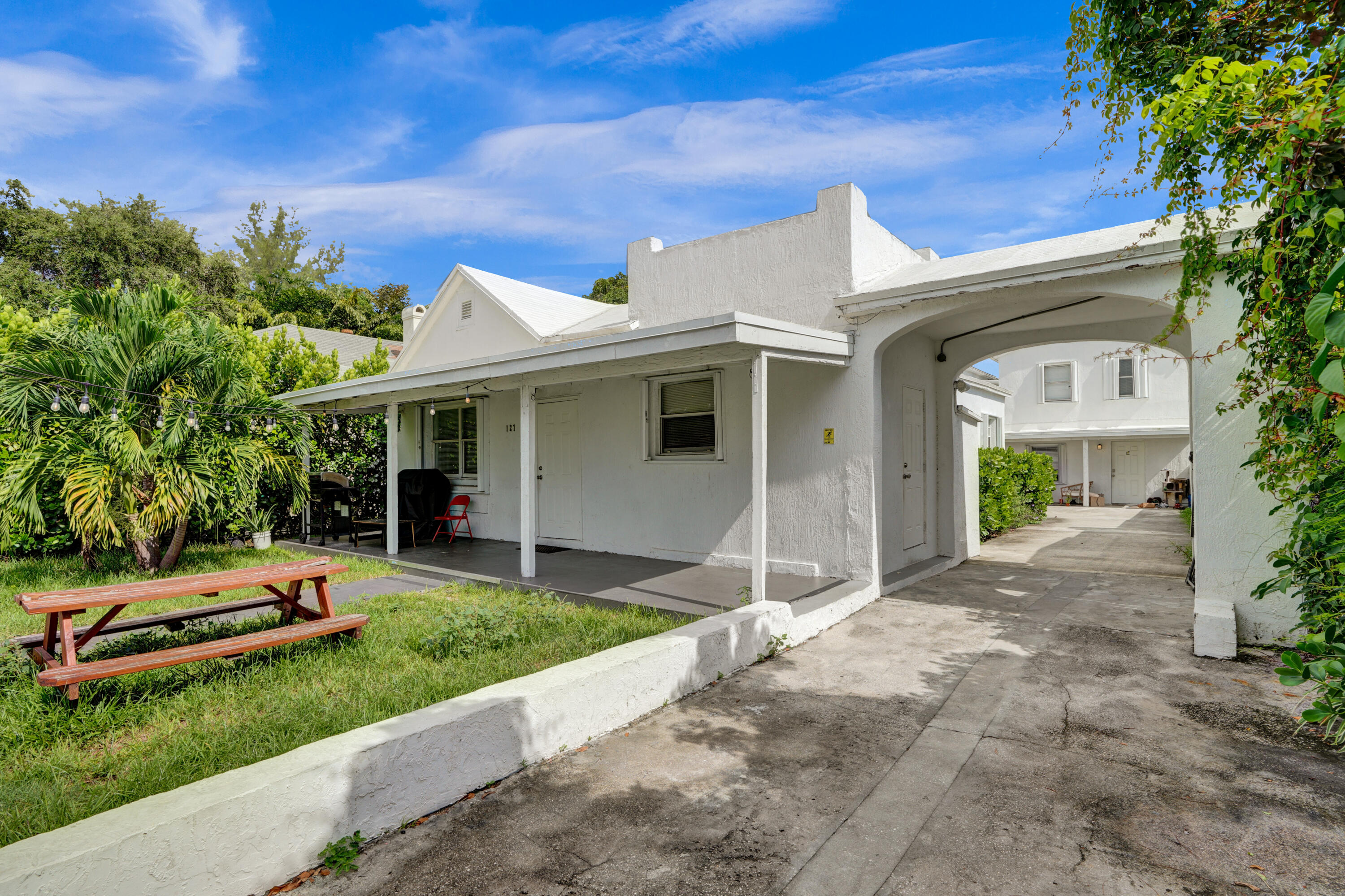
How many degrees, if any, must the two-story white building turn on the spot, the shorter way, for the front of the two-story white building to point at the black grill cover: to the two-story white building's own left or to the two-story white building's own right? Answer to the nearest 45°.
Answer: approximately 45° to the two-story white building's own right

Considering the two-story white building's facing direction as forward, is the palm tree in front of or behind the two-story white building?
in front

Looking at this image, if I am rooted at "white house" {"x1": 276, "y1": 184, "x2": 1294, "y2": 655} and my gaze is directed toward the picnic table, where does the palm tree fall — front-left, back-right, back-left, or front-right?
front-right

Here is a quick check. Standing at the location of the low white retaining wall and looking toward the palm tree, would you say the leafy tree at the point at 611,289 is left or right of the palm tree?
right

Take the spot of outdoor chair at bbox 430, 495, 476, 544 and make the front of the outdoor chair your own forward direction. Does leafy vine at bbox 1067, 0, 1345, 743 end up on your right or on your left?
on your left

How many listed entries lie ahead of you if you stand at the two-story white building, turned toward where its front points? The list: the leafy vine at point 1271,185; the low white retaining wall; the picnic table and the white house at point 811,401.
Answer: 4

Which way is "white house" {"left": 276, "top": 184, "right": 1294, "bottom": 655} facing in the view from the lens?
facing the viewer and to the left of the viewer

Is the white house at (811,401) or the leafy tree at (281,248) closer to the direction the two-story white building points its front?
the white house

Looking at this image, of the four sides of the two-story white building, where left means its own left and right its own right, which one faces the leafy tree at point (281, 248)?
right

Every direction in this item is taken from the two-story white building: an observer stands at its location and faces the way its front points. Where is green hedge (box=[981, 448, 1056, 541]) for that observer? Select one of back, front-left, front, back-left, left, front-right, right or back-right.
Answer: front

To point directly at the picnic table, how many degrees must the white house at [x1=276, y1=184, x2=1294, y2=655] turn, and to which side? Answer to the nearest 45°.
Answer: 0° — it already faces it

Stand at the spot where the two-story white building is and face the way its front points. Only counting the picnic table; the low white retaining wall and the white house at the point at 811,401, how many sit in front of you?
3

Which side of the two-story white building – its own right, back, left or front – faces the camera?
front

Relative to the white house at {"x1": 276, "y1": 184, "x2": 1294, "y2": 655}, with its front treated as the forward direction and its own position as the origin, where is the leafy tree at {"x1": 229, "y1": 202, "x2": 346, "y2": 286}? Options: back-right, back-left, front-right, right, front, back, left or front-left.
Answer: right
